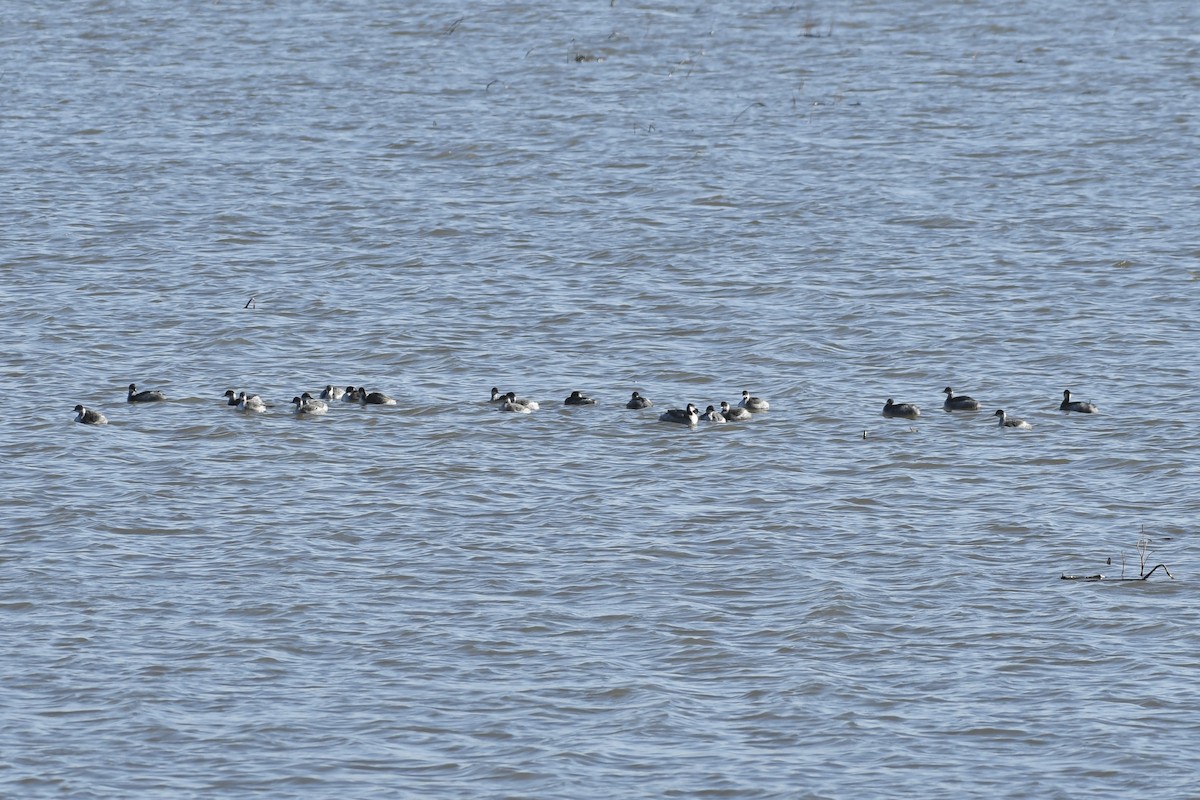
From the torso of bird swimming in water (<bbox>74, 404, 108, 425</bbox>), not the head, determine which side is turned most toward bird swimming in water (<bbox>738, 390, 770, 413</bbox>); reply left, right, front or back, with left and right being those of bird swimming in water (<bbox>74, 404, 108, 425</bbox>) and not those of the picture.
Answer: back

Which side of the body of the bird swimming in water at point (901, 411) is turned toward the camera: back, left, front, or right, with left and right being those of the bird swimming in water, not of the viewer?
left

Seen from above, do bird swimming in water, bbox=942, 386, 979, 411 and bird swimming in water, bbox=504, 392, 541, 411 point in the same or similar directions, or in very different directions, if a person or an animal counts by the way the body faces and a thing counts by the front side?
same or similar directions

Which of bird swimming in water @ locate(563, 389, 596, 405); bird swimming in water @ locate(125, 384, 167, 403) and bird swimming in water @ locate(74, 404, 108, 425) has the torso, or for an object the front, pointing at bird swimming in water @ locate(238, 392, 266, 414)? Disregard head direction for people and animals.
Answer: bird swimming in water @ locate(563, 389, 596, 405)

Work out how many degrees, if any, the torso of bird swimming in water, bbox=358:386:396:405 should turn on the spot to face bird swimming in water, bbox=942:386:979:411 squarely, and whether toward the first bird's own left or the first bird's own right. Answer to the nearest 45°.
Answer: approximately 180°

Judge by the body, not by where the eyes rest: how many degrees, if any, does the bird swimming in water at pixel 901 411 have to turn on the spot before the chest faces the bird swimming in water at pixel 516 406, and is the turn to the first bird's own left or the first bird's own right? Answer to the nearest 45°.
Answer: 0° — it already faces it

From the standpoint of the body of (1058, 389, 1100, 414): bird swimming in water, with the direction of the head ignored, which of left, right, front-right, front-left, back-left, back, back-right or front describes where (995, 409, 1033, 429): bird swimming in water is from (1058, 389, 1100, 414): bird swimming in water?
front-left

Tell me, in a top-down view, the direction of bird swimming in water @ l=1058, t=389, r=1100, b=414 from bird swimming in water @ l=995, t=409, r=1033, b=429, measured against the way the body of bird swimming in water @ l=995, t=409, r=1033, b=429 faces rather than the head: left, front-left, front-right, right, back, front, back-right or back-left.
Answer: back-right

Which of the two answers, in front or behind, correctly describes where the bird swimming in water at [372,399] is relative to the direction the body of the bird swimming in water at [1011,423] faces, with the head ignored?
in front

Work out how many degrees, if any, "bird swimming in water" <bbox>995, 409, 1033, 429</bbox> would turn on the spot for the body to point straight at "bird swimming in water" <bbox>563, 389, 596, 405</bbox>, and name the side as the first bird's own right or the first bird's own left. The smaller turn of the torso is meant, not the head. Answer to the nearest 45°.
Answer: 0° — it already faces it

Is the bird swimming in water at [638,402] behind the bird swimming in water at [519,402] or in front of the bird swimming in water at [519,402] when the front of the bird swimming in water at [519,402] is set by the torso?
behind

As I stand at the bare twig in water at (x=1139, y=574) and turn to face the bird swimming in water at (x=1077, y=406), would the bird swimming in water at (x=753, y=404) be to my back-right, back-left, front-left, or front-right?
front-left

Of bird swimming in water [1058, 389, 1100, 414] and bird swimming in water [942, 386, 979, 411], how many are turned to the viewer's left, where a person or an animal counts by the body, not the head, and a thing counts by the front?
2

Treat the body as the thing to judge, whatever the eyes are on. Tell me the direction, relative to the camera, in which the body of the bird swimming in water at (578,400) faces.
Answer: to the viewer's left

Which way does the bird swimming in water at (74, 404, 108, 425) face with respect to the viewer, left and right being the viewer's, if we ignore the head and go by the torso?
facing to the left of the viewer

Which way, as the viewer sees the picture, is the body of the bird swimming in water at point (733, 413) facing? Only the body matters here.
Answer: to the viewer's left

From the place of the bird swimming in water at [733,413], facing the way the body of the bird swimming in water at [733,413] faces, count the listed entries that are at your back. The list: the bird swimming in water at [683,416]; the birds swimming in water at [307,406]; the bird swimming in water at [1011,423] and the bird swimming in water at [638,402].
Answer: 1

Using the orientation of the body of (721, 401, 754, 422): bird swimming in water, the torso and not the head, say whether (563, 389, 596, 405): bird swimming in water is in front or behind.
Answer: in front

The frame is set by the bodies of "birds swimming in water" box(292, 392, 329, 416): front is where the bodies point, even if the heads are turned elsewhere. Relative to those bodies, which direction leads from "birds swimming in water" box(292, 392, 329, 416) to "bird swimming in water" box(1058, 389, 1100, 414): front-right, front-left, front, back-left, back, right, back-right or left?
back
